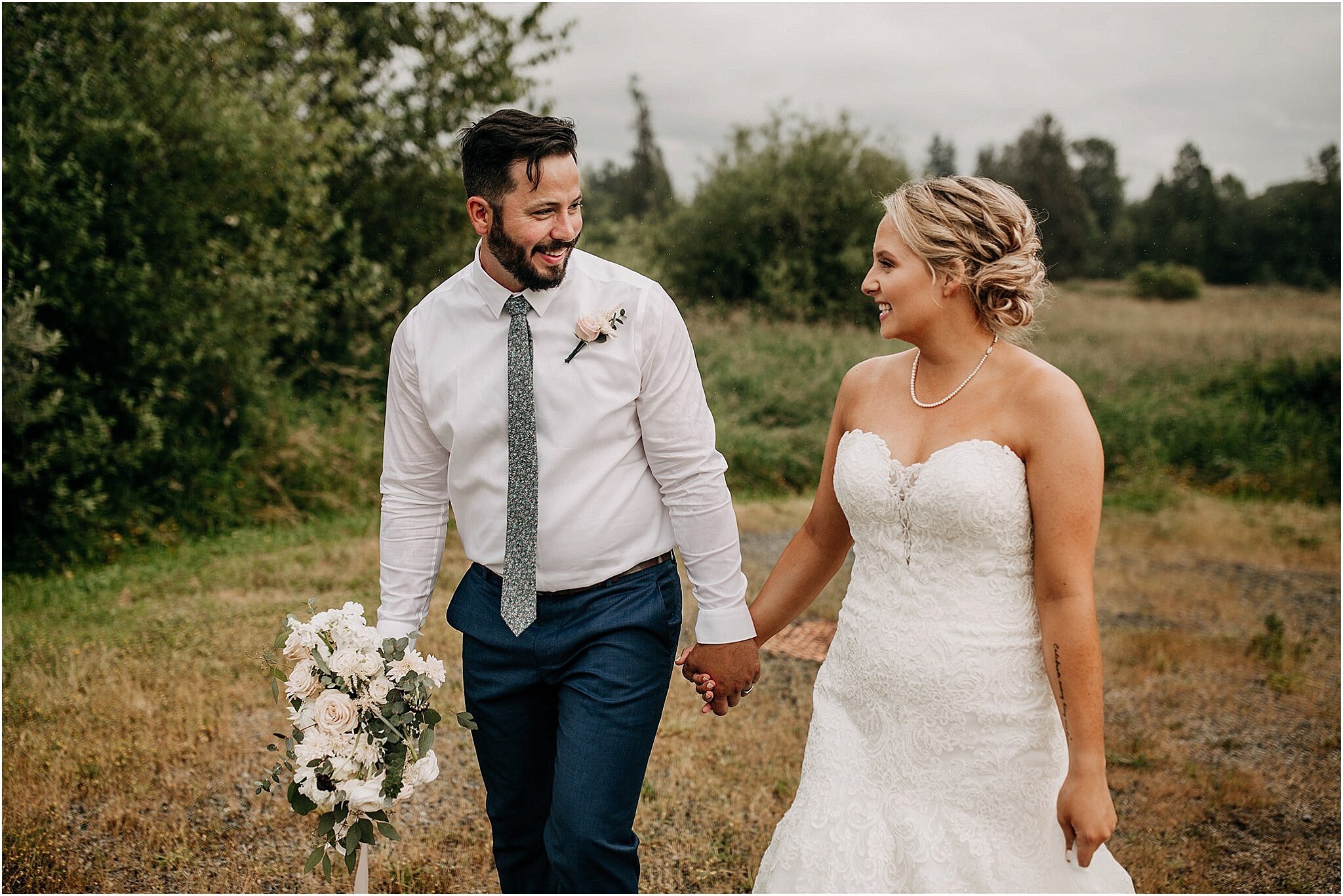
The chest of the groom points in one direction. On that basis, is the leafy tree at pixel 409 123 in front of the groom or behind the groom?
behind

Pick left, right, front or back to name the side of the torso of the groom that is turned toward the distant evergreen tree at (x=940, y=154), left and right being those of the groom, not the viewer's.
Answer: back

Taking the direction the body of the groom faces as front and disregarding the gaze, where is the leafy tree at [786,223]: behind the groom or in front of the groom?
behind

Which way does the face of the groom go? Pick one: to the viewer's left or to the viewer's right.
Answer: to the viewer's right

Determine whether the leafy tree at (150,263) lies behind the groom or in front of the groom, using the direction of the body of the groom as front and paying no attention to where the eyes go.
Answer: behind

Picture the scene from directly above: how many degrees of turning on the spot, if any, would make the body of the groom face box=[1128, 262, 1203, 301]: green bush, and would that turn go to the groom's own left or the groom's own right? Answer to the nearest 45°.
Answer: approximately 135° to the groom's own left

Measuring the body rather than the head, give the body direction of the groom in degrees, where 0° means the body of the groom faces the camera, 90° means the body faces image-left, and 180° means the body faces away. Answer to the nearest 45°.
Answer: approximately 0°

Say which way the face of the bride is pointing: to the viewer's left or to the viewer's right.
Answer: to the viewer's left

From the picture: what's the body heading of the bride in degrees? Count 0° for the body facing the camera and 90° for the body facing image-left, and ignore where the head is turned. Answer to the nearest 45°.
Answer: approximately 45°
